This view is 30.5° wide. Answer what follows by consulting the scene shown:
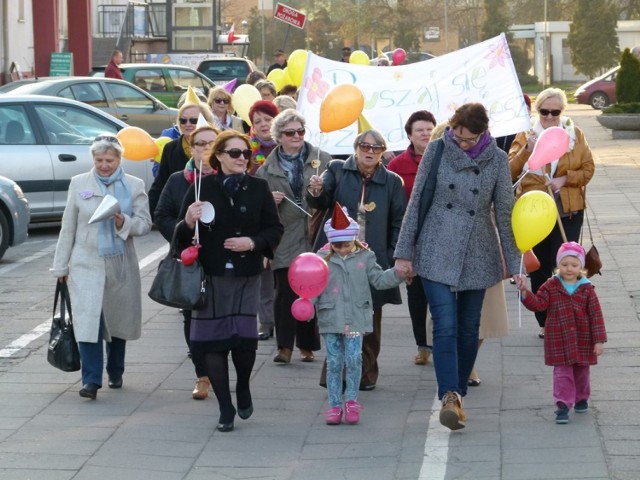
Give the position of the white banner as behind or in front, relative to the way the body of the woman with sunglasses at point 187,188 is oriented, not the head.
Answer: behind

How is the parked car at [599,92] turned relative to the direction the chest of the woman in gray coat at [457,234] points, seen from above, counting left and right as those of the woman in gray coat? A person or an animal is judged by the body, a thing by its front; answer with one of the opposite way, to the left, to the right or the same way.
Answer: to the right

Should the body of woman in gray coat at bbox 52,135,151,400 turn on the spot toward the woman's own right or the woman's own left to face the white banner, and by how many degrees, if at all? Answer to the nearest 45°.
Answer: approximately 135° to the woman's own left

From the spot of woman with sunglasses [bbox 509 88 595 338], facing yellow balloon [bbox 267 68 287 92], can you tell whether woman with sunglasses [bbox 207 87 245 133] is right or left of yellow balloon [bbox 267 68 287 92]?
left

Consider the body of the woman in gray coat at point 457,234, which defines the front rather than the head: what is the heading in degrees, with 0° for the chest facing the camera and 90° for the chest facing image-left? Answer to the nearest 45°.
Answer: approximately 0°

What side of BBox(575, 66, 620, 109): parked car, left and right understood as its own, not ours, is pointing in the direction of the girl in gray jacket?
left

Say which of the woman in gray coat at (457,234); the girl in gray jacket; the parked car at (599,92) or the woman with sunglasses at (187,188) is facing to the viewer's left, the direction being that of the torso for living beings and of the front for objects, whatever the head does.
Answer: the parked car
